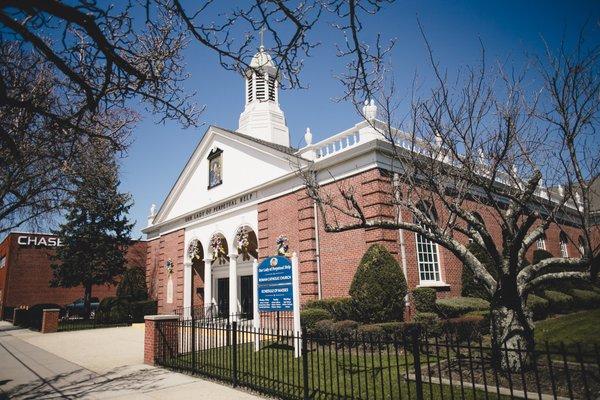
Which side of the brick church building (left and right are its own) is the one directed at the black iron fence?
left

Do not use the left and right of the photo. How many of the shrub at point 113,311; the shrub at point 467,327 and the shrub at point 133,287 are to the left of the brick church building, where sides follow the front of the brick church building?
1

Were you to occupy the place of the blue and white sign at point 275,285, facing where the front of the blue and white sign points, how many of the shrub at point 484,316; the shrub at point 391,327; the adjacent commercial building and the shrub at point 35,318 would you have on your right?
2

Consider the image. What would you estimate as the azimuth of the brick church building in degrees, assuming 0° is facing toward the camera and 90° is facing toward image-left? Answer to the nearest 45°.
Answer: approximately 45°

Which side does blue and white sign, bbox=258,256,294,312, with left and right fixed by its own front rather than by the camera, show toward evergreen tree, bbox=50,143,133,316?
right

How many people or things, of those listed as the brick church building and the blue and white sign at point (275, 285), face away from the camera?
0

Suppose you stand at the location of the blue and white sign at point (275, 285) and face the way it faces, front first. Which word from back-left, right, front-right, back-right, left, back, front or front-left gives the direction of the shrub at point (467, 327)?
back-left

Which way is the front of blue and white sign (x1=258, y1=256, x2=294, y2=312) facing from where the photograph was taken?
facing the viewer and to the left of the viewer

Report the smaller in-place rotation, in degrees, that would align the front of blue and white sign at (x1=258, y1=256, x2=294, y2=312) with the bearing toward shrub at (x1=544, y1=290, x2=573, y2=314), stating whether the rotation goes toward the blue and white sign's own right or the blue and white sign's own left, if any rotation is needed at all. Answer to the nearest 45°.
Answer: approximately 180°
